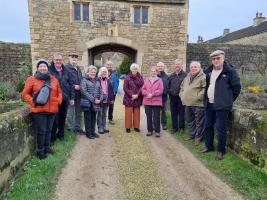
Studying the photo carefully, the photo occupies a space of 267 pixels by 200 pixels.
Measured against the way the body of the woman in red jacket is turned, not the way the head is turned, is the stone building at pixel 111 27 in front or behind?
behind

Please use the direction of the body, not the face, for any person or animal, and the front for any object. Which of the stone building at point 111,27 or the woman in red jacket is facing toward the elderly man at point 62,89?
the stone building

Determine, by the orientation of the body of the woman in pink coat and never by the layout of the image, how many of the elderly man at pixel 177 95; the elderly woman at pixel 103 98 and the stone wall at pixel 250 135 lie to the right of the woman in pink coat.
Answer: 1

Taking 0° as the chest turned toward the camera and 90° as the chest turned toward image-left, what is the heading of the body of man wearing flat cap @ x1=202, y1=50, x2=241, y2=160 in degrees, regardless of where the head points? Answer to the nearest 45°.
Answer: approximately 45°

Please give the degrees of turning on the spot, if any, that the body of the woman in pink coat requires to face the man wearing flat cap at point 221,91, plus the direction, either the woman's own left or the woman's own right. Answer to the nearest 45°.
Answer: approximately 45° to the woman's own left

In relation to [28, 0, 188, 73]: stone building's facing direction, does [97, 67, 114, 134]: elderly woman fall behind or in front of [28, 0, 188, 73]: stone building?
in front

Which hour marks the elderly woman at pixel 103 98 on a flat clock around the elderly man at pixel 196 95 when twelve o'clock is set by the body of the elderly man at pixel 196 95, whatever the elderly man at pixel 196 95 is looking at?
the elderly woman at pixel 103 98 is roughly at 2 o'clock from the elderly man at pixel 196 95.

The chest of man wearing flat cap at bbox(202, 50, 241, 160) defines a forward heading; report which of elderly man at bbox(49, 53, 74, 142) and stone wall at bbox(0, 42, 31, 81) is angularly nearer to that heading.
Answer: the elderly man

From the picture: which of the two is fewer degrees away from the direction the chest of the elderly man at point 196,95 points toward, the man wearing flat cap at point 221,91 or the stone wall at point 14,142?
the stone wall

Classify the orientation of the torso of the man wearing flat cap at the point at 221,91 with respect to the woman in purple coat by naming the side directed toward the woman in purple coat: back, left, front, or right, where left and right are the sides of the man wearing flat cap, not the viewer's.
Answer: right

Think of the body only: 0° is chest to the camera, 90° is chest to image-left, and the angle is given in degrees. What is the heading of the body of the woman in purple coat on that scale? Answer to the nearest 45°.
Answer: approximately 0°
